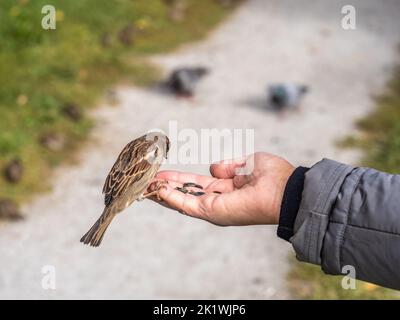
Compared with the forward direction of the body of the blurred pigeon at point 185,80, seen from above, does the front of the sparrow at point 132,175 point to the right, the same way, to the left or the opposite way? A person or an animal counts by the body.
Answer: the opposite way

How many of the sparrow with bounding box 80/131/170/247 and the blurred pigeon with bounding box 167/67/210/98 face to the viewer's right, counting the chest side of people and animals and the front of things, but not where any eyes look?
1

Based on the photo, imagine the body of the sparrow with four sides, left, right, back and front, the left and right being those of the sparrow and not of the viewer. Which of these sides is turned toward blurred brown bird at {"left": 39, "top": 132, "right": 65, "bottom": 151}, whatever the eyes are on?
left

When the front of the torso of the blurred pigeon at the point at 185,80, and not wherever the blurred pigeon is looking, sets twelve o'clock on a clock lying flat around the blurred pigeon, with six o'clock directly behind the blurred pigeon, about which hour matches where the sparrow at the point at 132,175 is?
The sparrow is roughly at 9 o'clock from the blurred pigeon.

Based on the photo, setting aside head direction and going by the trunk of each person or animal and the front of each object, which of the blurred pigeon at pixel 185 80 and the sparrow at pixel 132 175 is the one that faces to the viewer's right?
the sparrow

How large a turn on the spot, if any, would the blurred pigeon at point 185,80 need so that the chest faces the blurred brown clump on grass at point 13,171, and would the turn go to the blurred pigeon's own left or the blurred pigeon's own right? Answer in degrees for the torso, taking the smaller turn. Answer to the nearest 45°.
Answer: approximately 45° to the blurred pigeon's own left

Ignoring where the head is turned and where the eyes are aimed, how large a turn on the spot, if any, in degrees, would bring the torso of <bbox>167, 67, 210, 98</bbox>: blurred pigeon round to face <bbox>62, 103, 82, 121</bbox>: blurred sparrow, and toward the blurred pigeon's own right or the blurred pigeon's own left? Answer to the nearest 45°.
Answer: approximately 45° to the blurred pigeon's own left

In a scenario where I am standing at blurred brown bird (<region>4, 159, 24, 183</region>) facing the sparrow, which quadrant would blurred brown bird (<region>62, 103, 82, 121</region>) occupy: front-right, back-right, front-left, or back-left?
back-left

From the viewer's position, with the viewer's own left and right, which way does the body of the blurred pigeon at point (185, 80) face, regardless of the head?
facing to the left of the viewer

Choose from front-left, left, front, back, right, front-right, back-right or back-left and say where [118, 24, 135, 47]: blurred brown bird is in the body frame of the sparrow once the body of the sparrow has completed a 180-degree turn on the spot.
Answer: right

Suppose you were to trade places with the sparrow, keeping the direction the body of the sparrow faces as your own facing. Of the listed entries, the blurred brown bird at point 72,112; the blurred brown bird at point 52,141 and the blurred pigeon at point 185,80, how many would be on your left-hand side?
3

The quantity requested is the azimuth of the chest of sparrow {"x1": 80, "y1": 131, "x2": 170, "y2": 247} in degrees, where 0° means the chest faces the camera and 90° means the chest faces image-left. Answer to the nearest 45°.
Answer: approximately 270°
